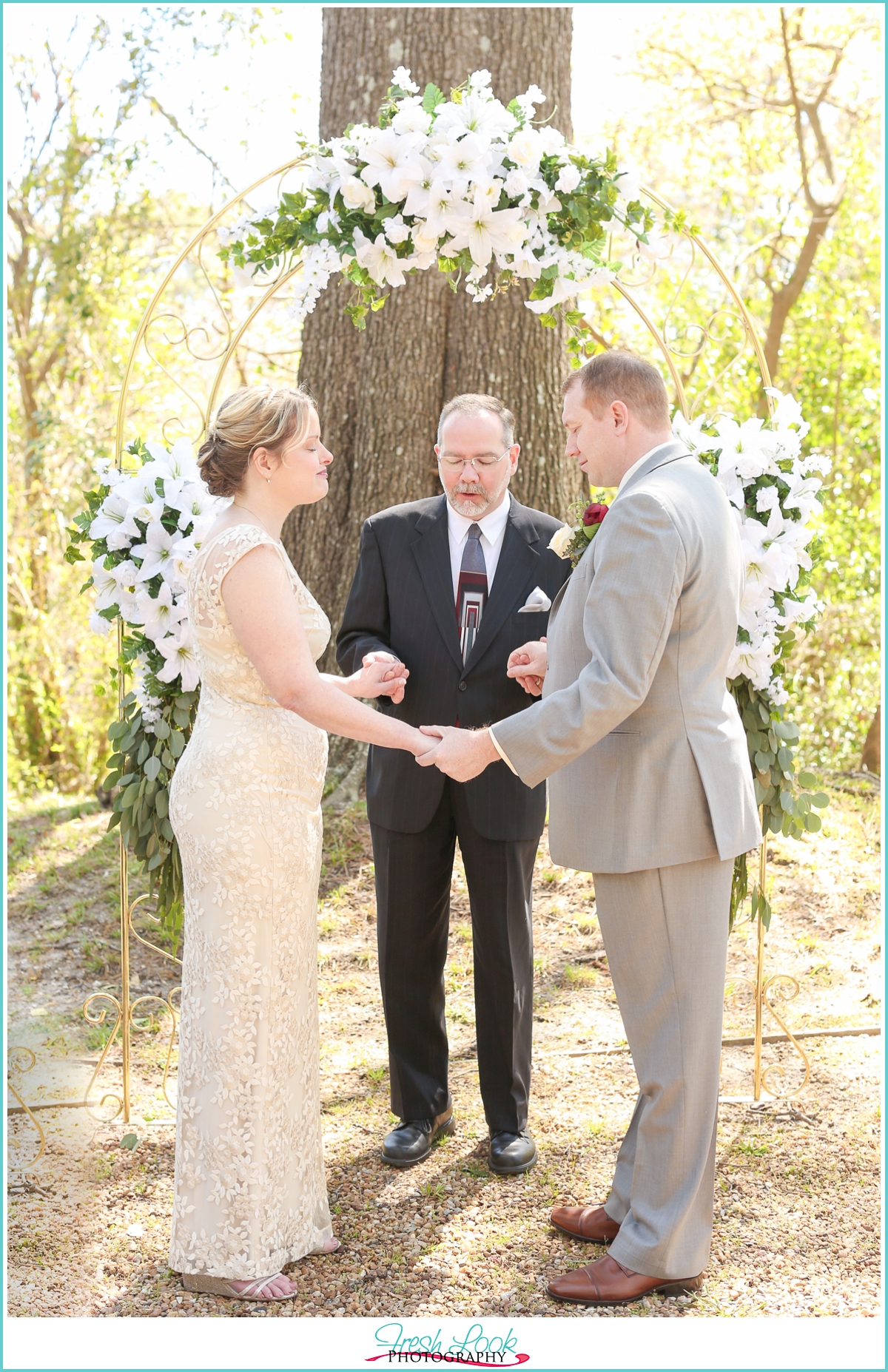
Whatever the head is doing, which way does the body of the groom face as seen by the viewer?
to the viewer's left

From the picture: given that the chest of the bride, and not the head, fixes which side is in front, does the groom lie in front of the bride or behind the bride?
in front

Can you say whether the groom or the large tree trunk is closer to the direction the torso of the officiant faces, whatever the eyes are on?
the groom

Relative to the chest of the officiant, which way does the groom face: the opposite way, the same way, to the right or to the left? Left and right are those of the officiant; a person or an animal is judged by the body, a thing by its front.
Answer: to the right

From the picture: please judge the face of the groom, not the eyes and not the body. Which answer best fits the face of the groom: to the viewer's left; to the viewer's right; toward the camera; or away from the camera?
to the viewer's left

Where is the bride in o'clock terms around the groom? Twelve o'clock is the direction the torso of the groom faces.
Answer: The bride is roughly at 12 o'clock from the groom.

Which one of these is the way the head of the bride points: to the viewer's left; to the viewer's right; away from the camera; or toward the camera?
to the viewer's right

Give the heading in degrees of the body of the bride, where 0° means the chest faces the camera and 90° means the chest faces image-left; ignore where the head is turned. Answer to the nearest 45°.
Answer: approximately 270°

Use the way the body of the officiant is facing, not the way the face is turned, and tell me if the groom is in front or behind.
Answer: in front

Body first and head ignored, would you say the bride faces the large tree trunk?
no

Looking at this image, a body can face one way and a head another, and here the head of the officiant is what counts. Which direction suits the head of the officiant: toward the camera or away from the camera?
toward the camera

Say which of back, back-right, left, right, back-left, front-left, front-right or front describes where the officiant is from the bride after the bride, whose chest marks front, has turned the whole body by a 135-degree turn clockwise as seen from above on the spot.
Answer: back

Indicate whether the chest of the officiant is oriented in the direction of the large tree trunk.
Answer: no

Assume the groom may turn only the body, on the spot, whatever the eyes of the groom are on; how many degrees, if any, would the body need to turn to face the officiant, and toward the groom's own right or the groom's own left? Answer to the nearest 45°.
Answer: approximately 45° to the groom's own right

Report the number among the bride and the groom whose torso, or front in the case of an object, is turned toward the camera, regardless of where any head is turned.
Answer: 0

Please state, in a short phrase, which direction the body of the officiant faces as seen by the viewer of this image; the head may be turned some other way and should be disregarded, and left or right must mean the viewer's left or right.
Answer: facing the viewer

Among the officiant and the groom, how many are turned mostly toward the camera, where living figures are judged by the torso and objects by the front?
1
